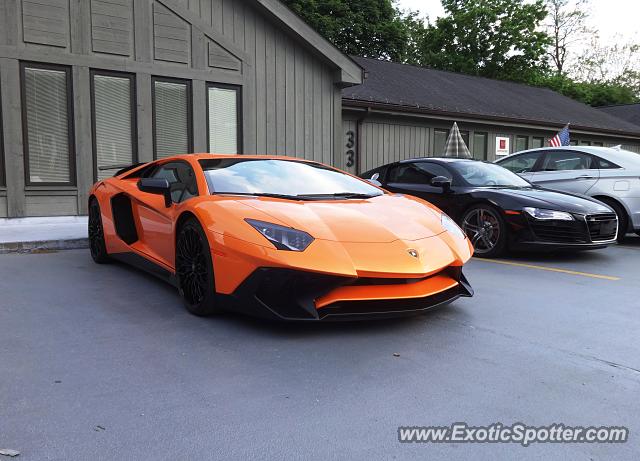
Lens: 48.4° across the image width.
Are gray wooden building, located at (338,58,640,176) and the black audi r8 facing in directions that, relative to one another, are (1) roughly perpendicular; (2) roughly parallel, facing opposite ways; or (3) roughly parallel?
roughly parallel

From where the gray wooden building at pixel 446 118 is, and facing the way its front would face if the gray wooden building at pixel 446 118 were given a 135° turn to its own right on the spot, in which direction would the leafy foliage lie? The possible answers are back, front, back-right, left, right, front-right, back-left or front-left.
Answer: right

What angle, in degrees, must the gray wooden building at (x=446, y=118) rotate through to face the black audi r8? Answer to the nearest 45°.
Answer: approximately 45° to its right

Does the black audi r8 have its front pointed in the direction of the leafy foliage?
no

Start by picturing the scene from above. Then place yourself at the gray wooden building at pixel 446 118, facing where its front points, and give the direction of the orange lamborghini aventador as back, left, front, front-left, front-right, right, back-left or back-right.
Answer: front-right

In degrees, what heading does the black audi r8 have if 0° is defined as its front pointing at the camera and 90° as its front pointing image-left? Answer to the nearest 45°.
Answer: approximately 315°

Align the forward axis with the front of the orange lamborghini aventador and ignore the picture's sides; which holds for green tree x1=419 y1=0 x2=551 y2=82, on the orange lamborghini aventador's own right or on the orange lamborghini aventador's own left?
on the orange lamborghini aventador's own left

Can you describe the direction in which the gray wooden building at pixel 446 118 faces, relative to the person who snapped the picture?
facing the viewer and to the right of the viewer

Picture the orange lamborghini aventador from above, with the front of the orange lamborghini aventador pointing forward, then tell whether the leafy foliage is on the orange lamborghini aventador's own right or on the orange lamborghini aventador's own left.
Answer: on the orange lamborghini aventador's own left

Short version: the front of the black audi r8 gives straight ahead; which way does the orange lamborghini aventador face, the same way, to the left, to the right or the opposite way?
the same way

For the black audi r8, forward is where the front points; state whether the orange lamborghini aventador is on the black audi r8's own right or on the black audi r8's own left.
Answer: on the black audi r8's own right

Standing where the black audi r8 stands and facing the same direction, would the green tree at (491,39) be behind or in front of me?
behind

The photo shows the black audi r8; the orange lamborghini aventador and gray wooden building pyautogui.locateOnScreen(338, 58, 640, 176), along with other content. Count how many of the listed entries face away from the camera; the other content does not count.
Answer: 0

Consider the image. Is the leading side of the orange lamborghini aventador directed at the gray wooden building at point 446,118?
no

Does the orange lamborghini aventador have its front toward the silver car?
no
